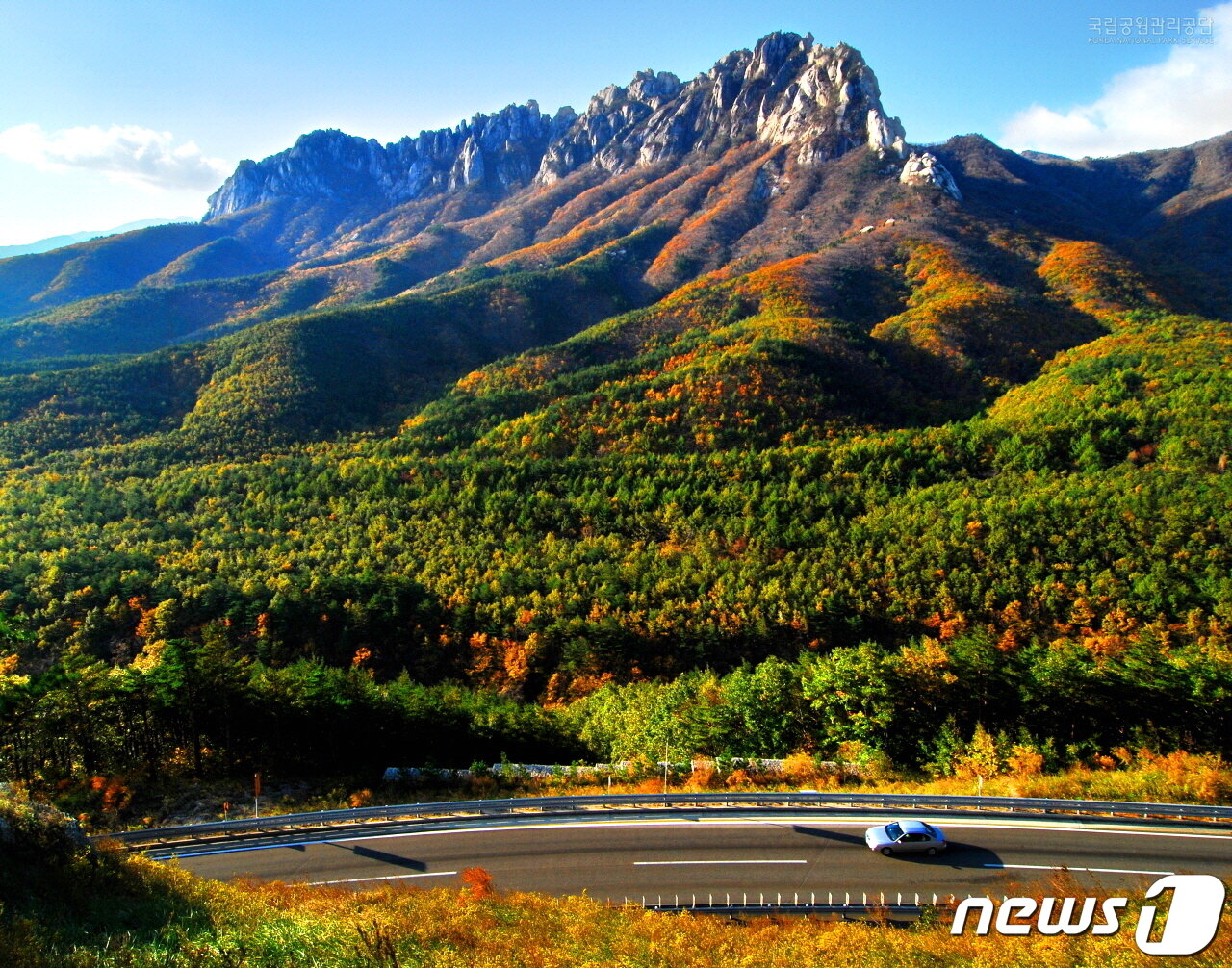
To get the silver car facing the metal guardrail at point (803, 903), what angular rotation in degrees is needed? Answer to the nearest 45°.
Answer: approximately 45° to its left

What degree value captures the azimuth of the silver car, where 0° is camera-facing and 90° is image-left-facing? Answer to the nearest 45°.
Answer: approximately 90°

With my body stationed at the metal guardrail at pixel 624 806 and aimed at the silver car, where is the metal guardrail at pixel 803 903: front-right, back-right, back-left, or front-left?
front-right
